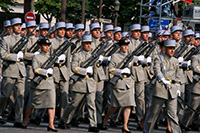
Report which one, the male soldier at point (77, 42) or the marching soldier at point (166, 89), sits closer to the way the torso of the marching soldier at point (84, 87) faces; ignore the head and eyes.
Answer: the marching soldier

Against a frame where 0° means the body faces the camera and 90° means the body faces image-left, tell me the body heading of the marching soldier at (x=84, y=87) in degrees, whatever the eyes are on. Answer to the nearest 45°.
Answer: approximately 315°

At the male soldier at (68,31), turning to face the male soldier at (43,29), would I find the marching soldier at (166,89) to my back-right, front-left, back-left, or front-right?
back-left
